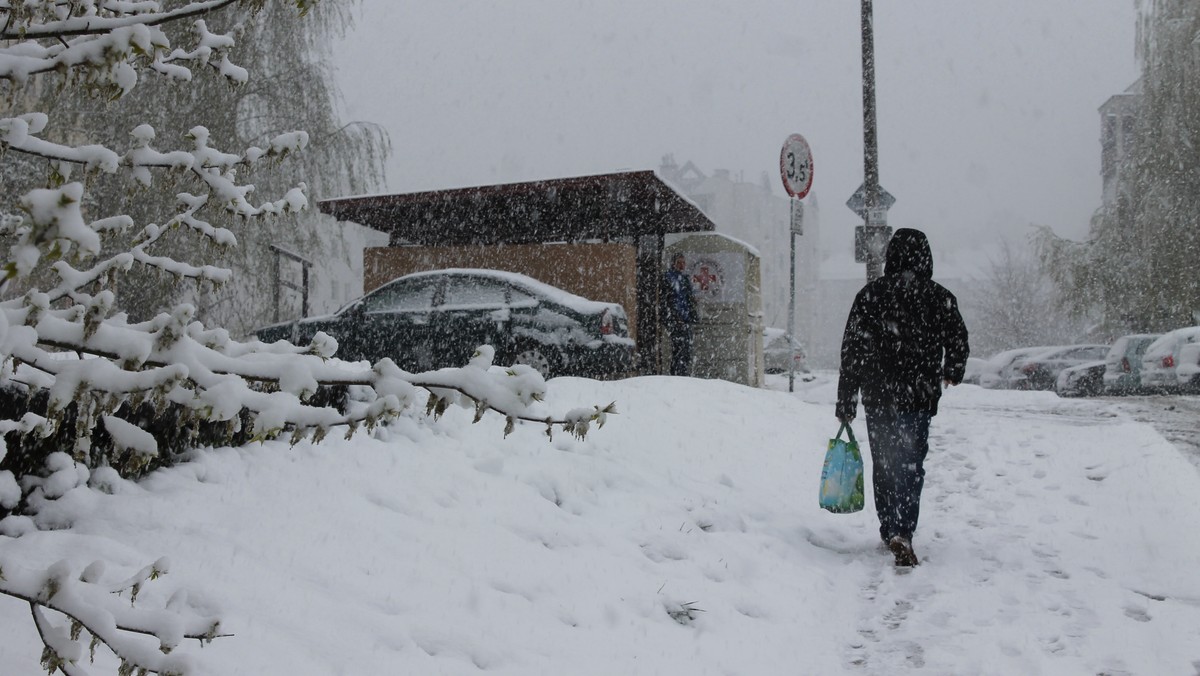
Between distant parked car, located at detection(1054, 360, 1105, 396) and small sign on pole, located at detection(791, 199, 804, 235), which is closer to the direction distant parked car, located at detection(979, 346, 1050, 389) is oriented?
the small sign on pole

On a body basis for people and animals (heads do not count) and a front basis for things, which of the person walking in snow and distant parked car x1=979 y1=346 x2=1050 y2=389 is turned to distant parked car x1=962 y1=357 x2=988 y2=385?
the person walking in snow

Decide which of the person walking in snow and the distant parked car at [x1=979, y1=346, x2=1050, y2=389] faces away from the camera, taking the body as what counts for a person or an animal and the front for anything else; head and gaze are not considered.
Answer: the person walking in snow

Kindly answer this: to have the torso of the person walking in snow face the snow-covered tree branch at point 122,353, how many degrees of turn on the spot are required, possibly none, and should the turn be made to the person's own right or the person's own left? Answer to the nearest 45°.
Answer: approximately 180°

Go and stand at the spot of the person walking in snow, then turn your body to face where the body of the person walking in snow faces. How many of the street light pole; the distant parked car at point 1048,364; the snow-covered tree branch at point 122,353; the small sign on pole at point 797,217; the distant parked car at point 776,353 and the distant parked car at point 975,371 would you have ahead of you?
5

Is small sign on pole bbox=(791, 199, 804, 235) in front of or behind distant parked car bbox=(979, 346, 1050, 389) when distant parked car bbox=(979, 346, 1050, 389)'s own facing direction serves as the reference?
in front

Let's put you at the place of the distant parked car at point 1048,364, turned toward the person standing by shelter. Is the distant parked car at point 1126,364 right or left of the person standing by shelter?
left

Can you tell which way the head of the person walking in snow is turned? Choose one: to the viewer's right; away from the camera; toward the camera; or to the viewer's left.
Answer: away from the camera

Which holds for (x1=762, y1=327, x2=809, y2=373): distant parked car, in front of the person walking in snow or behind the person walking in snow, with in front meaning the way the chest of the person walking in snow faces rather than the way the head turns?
in front

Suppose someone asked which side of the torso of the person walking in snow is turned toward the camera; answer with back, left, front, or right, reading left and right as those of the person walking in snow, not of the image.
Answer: back

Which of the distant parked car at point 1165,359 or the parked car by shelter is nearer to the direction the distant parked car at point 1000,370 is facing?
the parked car by shelter

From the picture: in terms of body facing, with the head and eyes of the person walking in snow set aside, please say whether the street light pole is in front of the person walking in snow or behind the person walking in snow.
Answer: in front
